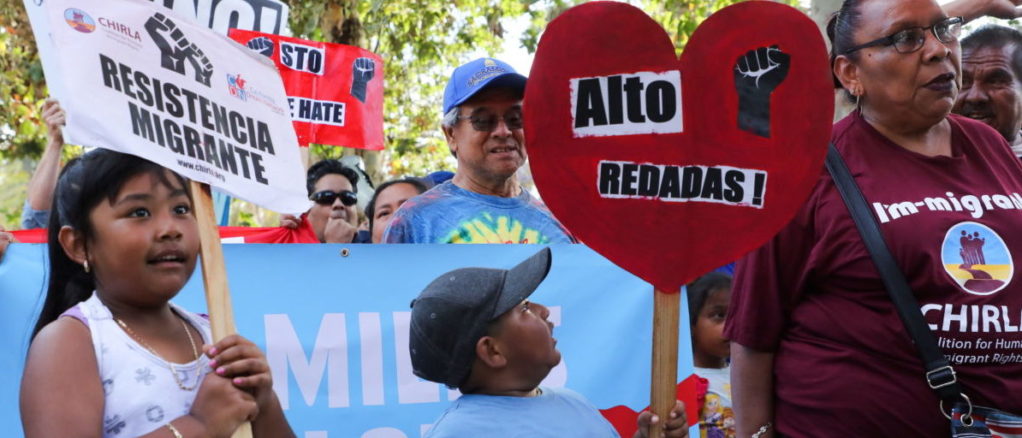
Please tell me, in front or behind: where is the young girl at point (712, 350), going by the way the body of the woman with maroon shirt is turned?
behind

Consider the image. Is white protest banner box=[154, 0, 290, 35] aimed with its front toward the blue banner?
yes

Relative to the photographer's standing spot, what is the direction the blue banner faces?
facing the viewer

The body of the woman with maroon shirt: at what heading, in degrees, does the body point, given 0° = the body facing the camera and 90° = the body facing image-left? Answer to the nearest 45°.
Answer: approximately 315°

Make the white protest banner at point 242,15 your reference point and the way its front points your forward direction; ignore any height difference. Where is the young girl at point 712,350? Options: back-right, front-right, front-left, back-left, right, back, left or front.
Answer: front-left

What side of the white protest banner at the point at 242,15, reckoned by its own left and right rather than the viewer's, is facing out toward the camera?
front

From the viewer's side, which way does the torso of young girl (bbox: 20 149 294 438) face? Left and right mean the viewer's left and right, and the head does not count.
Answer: facing the viewer and to the right of the viewer

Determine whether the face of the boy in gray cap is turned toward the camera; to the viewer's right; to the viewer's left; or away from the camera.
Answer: to the viewer's right

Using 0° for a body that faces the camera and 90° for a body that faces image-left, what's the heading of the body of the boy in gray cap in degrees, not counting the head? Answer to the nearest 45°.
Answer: approximately 270°

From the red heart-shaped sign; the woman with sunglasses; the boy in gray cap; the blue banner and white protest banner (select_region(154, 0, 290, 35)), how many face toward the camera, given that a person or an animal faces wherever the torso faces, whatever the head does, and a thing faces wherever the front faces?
4

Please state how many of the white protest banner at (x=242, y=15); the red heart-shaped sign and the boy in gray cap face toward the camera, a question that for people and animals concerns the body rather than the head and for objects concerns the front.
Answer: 2

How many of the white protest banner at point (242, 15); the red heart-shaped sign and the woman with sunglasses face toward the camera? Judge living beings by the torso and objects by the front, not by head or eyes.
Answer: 3

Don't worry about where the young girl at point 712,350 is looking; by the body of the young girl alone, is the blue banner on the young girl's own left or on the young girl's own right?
on the young girl's own right
